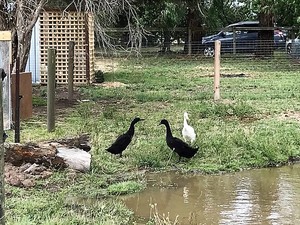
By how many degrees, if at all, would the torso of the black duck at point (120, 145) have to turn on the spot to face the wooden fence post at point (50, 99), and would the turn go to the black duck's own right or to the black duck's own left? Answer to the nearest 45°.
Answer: approximately 135° to the black duck's own left

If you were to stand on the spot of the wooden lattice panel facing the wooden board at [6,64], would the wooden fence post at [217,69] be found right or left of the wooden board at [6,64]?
left

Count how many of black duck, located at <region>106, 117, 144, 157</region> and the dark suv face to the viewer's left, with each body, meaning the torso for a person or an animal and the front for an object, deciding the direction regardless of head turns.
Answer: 1

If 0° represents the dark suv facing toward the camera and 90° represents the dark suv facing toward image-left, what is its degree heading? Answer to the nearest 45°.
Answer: approximately 90°

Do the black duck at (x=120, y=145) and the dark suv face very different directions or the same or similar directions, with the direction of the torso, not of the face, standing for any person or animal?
very different directions

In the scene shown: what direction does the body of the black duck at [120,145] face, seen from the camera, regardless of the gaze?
to the viewer's right

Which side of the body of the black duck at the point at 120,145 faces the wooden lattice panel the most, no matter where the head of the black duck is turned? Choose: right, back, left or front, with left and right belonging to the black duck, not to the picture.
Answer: left

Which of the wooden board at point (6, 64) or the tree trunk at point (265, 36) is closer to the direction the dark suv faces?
the wooden board
